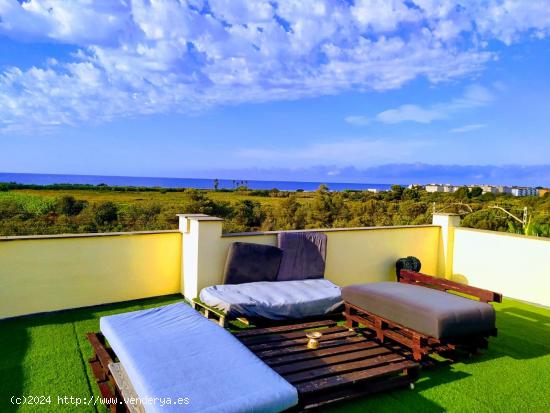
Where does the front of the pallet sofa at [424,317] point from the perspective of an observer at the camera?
facing the viewer and to the left of the viewer

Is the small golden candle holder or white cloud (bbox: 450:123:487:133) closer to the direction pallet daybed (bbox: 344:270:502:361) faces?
the small golden candle holder

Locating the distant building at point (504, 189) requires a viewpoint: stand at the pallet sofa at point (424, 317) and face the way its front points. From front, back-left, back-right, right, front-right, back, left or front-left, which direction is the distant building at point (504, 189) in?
back-right

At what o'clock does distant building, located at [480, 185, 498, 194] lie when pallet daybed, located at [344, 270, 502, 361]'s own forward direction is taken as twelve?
The distant building is roughly at 5 o'clock from the pallet daybed.

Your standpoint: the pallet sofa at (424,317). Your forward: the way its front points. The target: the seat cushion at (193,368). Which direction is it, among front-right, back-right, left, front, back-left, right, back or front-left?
front

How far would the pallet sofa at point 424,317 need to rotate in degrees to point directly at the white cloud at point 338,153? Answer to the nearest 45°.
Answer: approximately 135° to its right

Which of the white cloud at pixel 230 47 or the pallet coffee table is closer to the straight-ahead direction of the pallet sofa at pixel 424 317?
the pallet coffee table

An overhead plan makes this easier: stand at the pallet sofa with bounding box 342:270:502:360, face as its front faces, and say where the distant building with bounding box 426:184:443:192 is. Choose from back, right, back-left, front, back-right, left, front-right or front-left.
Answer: back-right

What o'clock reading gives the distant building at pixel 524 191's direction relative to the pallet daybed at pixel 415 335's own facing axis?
The distant building is roughly at 5 o'clock from the pallet daybed.

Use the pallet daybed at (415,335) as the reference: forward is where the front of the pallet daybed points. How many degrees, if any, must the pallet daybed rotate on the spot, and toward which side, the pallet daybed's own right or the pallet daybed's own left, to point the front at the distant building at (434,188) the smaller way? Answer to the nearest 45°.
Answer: approximately 135° to the pallet daybed's own right
